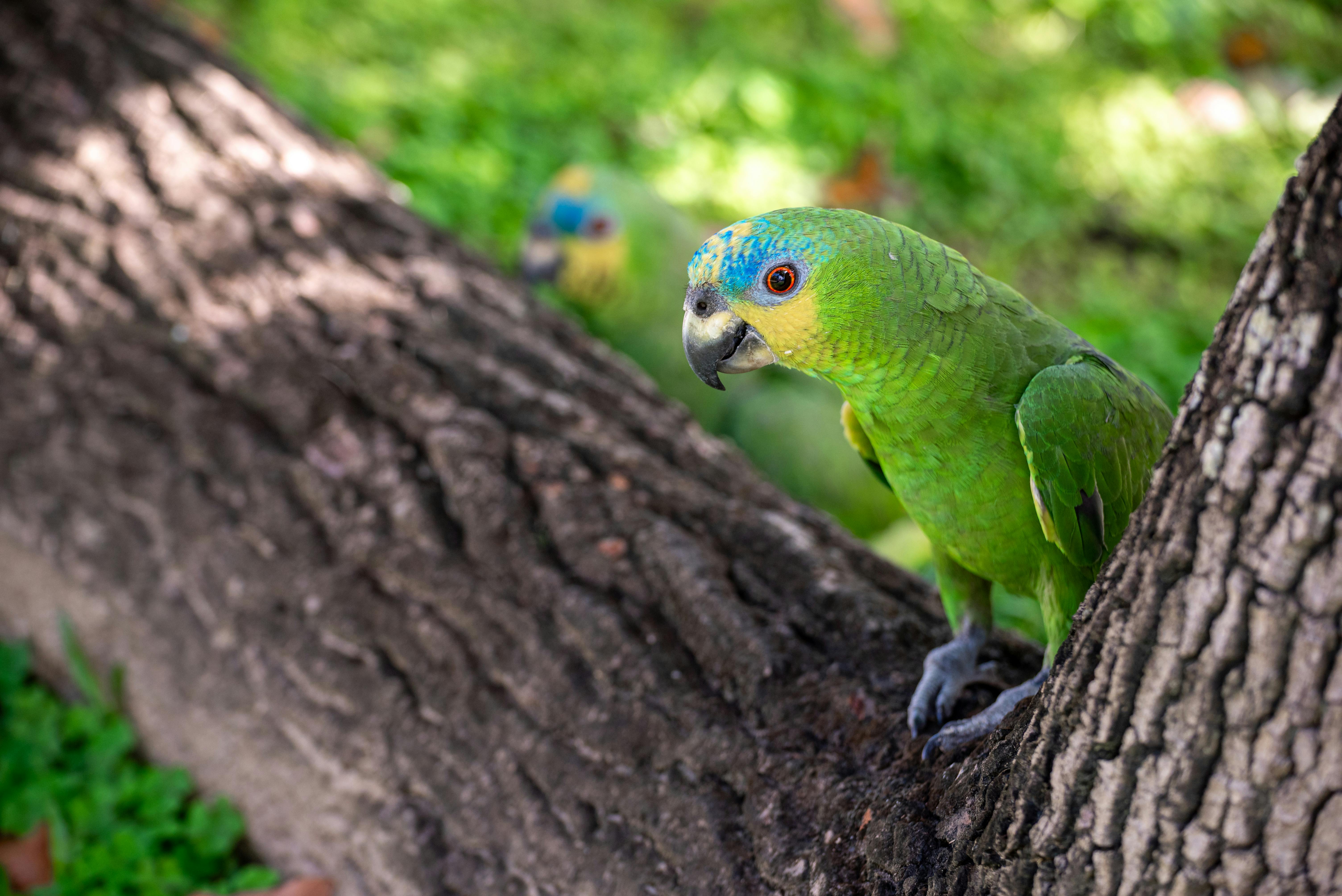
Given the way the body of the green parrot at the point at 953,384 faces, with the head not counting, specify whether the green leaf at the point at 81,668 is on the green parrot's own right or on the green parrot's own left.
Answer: on the green parrot's own right

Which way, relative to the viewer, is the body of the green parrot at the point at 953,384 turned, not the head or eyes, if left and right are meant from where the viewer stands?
facing the viewer and to the left of the viewer
